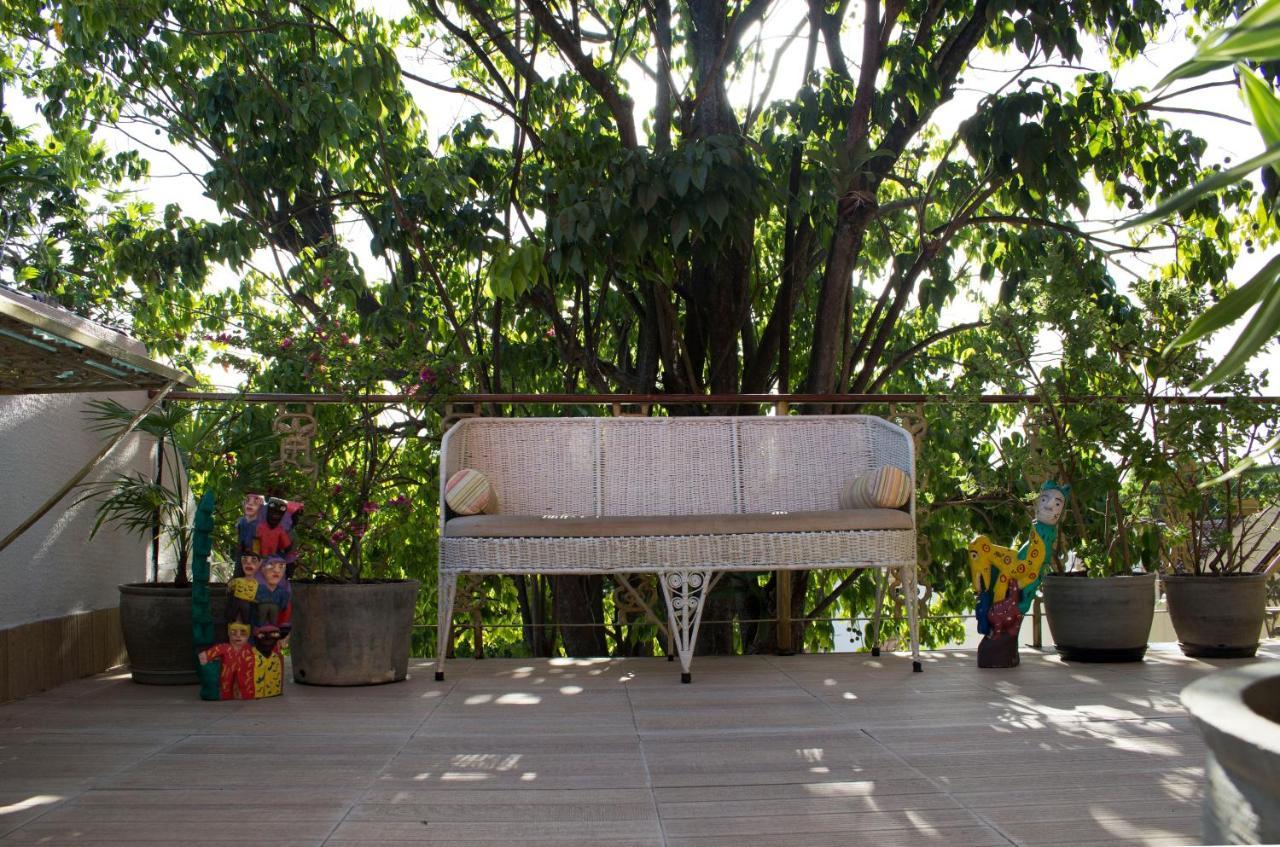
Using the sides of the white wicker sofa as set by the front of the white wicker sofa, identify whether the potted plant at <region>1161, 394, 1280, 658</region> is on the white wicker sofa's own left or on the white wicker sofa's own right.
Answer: on the white wicker sofa's own left

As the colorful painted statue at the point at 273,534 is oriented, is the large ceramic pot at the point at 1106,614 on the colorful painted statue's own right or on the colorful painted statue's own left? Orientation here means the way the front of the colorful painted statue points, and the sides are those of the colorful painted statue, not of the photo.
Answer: on the colorful painted statue's own left

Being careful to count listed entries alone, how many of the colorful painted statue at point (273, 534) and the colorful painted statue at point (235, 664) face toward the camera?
2

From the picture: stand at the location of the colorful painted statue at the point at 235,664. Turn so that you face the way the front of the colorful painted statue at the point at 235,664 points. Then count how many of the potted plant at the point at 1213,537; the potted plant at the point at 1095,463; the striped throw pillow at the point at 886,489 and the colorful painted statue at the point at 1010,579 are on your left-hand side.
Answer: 4

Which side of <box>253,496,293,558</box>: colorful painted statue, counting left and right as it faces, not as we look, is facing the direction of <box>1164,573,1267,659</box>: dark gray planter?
left

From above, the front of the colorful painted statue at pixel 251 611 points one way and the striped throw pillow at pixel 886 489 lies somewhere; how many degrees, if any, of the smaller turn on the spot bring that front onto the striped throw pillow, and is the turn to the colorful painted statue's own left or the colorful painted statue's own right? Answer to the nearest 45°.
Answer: approximately 90° to the colorful painted statue's own left

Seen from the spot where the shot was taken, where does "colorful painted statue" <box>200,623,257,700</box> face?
facing the viewer

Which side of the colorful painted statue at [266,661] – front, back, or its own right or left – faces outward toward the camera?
front

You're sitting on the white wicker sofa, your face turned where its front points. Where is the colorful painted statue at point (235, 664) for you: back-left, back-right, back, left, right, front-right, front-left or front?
front-right

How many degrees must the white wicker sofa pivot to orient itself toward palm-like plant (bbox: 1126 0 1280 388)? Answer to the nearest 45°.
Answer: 0° — it already faces it

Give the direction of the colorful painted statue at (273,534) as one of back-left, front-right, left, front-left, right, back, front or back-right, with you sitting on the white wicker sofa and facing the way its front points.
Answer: front-right

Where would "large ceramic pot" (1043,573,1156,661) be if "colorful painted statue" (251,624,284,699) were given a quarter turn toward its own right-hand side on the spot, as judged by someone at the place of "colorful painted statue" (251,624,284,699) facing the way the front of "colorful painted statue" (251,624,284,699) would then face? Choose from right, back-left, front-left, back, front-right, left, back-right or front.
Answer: back
